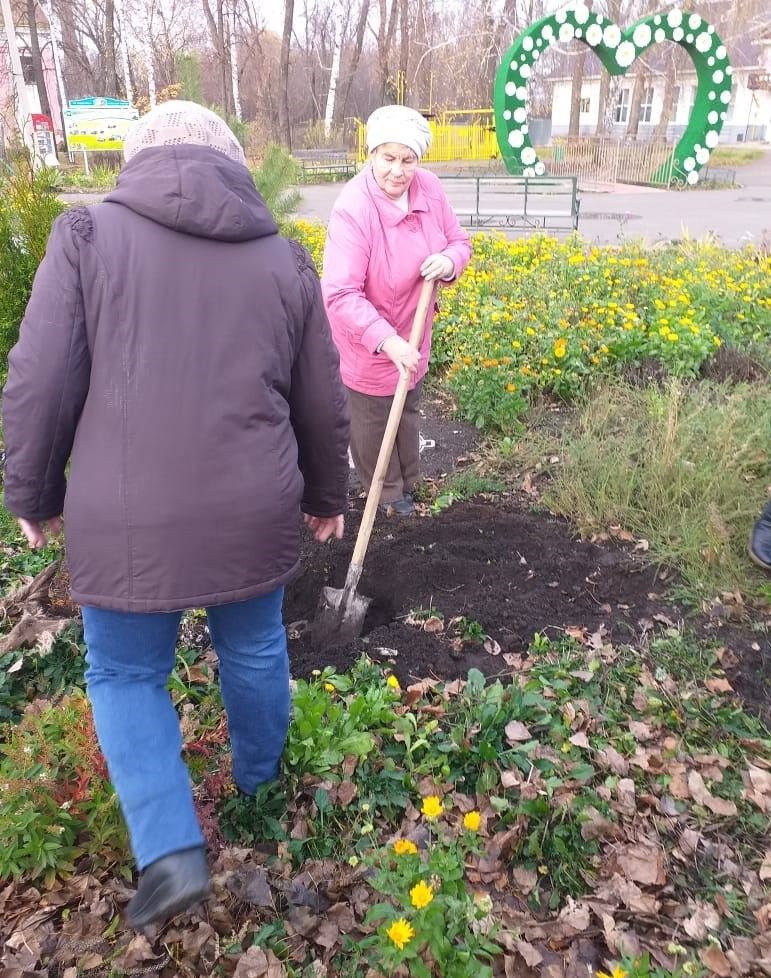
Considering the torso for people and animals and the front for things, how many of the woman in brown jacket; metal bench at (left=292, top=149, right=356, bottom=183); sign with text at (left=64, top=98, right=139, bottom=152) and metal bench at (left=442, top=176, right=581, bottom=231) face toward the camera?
2

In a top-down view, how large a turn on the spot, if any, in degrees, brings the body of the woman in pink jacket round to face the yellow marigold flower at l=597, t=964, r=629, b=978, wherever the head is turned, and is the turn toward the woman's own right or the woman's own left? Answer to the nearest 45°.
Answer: approximately 45° to the woman's own right

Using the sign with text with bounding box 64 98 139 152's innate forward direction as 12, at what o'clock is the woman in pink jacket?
The woman in pink jacket is roughly at 12 o'clock from the sign with text.

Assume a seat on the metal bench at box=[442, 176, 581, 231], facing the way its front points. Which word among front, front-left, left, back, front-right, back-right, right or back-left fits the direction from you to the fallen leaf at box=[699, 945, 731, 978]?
back

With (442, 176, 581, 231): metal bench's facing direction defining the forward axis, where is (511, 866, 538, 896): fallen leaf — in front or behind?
behind

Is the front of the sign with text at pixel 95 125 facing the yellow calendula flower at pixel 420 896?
yes

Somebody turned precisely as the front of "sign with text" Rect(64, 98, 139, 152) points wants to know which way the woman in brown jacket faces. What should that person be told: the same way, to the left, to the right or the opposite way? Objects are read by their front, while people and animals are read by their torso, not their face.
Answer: the opposite way

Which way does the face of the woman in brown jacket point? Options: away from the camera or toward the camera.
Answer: away from the camera

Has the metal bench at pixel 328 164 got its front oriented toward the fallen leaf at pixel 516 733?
yes

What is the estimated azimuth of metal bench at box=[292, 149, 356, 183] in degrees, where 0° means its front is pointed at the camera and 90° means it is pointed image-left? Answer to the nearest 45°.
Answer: approximately 0°

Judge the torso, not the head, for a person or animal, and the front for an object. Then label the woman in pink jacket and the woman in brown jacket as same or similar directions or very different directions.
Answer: very different directions

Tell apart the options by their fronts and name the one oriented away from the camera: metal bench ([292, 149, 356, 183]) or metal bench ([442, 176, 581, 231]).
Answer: metal bench ([442, 176, 581, 231])

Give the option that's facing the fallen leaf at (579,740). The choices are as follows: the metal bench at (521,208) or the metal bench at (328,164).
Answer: the metal bench at (328,164)

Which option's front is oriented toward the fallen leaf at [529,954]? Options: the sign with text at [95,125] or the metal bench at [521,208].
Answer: the sign with text
